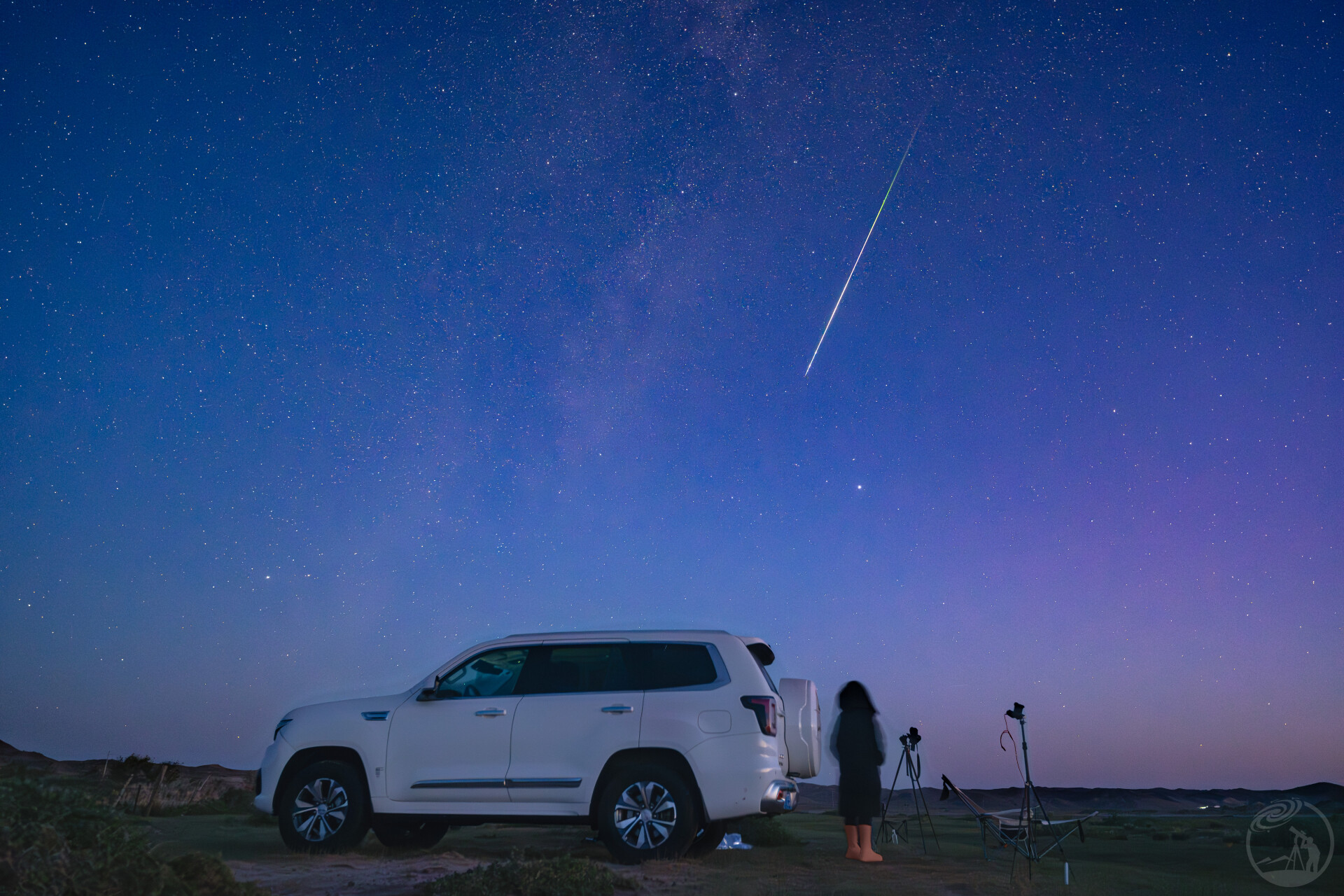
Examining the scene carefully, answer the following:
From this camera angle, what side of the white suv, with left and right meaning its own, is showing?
left

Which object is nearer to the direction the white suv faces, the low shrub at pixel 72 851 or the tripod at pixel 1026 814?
the low shrub

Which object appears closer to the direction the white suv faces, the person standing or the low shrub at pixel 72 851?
the low shrub

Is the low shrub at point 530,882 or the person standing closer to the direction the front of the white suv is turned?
the low shrub

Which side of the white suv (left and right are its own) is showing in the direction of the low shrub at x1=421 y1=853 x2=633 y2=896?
left

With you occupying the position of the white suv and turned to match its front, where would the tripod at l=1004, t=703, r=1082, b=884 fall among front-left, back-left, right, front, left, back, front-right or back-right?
back

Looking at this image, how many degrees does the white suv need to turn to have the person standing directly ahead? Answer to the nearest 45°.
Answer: approximately 180°

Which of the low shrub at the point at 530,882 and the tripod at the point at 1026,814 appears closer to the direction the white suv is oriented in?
the low shrub

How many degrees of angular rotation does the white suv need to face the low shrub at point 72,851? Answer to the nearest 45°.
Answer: approximately 45° to its left
